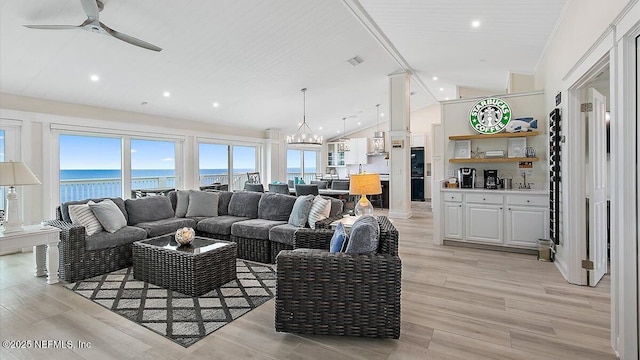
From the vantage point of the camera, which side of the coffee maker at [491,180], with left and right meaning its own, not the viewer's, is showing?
front

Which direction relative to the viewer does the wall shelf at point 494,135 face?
toward the camera

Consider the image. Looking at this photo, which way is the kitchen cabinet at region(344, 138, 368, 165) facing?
toward the camera

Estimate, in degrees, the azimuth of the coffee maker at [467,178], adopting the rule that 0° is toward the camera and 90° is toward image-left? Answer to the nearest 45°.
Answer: approximately 0°

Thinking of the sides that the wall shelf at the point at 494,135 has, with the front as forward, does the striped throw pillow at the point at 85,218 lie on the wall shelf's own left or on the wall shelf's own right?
on the wall shelf's own right

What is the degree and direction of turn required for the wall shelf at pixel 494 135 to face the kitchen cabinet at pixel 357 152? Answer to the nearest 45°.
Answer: approximately 135° to its right

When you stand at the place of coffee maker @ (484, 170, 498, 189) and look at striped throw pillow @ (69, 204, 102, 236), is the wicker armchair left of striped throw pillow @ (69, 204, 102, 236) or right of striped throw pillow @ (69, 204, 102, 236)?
left

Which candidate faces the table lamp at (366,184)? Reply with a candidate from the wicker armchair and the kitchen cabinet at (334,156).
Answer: the kitchen cabinet

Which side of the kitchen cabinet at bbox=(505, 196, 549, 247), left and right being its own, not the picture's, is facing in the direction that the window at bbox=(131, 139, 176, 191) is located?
right

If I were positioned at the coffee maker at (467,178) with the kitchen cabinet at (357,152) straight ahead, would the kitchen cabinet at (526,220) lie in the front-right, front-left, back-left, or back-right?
back-right

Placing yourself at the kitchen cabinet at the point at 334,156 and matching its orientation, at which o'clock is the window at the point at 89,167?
The window is roughly at 1 o'clock from the kitchen cabinet.

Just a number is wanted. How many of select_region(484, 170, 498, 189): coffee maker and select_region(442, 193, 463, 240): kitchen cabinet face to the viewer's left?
0
